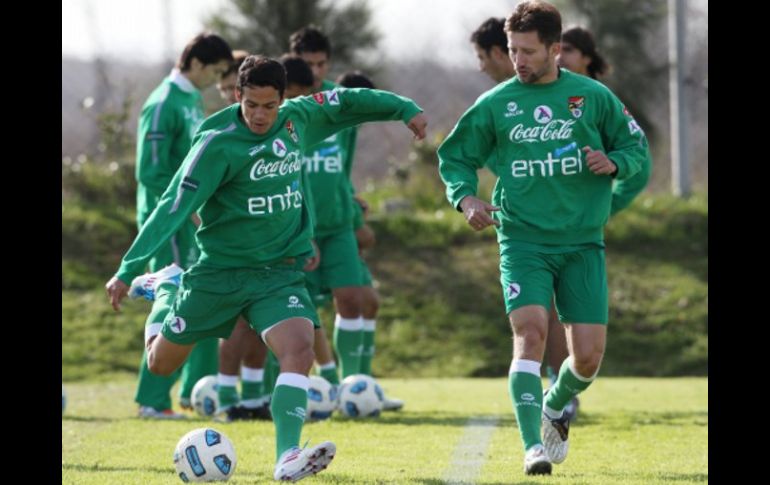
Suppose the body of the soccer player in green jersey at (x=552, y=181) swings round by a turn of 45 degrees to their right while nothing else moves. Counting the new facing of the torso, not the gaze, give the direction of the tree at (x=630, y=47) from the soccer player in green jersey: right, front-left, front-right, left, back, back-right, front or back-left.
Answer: back-right

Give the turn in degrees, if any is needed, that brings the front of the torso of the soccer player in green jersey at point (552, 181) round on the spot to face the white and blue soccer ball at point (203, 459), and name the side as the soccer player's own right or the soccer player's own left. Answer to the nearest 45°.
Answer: approximately 45° to the soccer player's own right

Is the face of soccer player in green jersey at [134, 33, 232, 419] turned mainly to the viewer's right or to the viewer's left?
to the viewer's right

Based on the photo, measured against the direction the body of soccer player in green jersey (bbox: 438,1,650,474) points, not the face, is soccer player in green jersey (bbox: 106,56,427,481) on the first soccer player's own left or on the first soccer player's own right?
on the first soccer player's own right

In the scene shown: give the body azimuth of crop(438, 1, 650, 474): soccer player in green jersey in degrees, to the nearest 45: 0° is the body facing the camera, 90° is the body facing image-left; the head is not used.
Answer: approximately 0°
